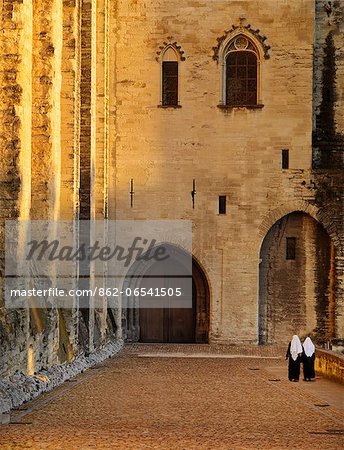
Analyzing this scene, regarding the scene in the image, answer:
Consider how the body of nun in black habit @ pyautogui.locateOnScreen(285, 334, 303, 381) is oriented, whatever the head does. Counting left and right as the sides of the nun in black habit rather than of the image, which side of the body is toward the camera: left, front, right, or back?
back

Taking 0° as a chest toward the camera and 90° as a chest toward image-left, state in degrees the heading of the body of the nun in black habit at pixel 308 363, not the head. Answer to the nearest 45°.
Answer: approximately 180°

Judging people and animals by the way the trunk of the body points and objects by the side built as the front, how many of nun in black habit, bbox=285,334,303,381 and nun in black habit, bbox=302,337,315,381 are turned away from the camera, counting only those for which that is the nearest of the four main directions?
2
